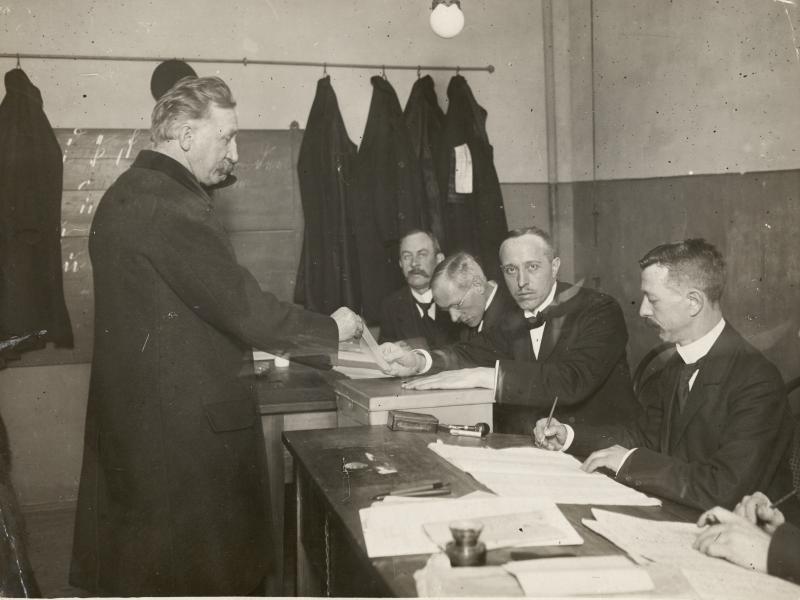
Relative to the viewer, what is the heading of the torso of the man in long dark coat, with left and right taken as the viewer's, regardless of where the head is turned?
facing to the right of the viewer

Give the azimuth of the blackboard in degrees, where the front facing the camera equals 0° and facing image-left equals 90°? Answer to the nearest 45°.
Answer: approximately 0°

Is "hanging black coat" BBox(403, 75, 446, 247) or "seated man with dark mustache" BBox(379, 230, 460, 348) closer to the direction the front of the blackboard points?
the seated man with dark mustache

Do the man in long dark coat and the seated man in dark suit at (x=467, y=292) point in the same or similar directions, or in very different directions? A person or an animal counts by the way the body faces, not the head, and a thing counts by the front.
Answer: very different directions

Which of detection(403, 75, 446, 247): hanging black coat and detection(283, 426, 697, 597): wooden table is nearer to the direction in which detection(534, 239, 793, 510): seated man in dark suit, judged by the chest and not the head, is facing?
the wooden table

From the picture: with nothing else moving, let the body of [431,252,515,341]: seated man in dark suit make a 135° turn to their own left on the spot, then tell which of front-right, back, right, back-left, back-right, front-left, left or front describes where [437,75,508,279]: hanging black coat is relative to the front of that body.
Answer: left

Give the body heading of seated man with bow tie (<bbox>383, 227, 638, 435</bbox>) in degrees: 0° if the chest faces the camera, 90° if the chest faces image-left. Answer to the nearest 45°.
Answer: approximately 45°

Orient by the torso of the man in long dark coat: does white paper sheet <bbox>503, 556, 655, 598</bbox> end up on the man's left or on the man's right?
on the man's right

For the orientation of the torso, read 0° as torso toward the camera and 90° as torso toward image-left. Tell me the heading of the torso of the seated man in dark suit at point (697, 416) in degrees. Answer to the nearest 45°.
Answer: approximately 45°

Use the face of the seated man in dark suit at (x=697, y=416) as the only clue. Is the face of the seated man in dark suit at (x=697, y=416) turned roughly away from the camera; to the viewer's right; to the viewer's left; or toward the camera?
to the viewer's left

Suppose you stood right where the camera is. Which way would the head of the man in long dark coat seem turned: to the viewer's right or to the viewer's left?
to the viewer's right

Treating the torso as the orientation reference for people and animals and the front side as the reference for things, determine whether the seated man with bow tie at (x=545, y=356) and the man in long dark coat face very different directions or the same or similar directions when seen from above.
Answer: very different directions

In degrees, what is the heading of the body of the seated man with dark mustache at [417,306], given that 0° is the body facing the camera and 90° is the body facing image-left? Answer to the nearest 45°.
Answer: approximately 0°
